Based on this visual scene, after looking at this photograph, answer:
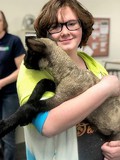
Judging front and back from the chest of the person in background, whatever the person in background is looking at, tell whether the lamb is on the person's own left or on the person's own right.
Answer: on the person's own left
